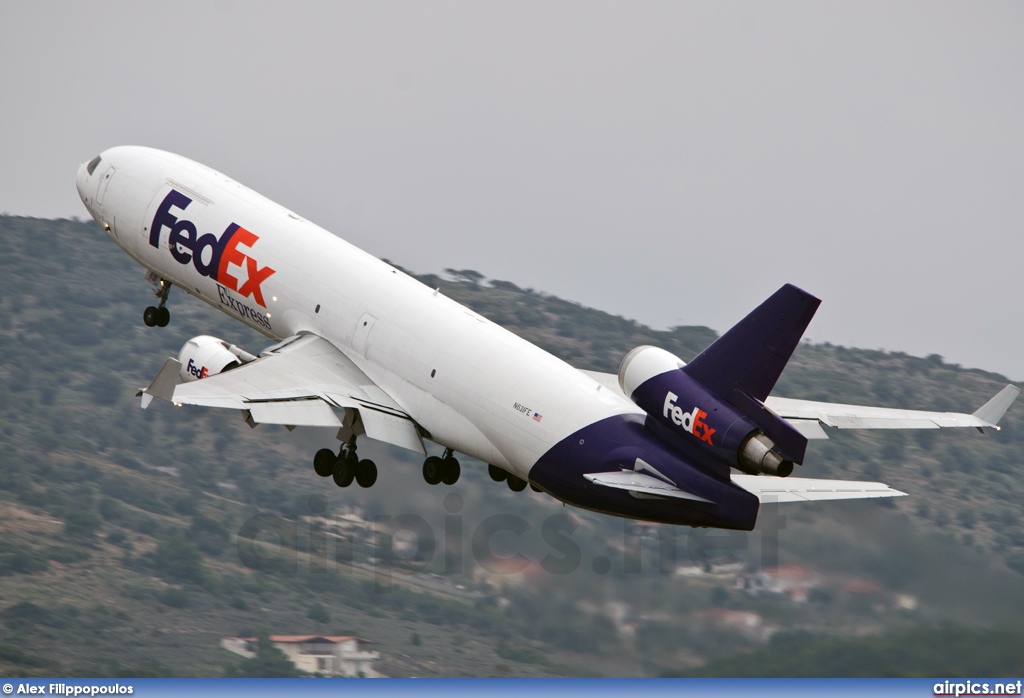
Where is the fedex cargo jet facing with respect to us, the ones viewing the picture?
facing away from the viewer and to the left of the viewer
